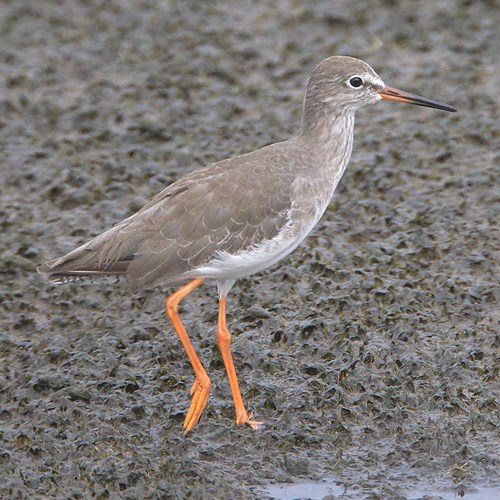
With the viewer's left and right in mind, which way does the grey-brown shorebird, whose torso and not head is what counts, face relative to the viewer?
facing to the right of the viewer
